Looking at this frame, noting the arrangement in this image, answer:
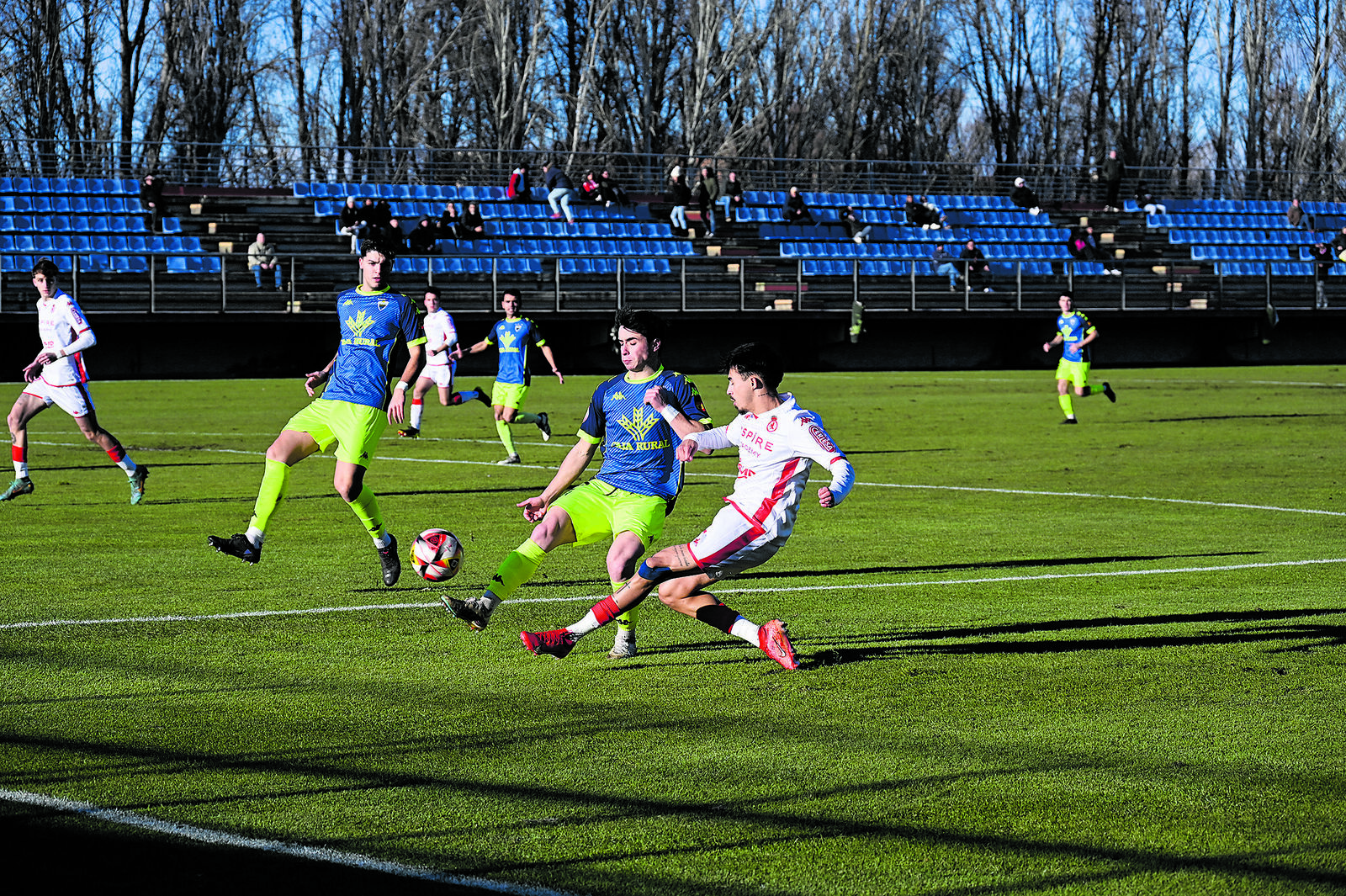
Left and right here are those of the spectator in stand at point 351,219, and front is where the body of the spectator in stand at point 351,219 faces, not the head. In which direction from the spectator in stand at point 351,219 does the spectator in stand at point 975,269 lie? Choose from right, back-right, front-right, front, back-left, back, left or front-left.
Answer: left

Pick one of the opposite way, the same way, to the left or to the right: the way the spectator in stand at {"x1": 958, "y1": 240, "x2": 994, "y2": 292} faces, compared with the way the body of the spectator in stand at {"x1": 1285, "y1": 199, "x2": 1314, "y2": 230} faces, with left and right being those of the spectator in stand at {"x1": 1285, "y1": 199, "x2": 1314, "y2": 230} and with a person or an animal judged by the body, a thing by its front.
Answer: the same way

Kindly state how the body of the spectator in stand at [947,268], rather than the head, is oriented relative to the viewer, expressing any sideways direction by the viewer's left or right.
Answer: facing the viewer and to the right of the viewer

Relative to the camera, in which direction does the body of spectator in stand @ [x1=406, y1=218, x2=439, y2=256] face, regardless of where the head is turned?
toward the camera

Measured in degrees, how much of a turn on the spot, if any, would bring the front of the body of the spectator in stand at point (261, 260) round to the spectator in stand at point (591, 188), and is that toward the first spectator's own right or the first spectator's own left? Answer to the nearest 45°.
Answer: approximately 135° to the first spectator's own left

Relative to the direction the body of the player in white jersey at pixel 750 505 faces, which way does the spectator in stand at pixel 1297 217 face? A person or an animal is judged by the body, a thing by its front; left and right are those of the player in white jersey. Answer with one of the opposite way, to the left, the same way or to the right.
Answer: to the left

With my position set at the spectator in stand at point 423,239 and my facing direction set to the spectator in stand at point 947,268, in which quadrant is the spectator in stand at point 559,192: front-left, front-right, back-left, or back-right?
front-left

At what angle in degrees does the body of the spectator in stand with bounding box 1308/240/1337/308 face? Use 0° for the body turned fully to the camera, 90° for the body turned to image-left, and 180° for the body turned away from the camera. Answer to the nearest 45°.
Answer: approximately 0°

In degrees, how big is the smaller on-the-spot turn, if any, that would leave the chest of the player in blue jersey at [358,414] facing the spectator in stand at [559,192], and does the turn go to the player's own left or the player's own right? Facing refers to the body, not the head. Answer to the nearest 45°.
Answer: approximately 180°

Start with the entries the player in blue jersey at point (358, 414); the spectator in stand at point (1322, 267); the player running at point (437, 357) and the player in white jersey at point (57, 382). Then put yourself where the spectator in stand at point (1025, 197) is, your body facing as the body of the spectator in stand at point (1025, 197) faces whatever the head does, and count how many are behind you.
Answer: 0

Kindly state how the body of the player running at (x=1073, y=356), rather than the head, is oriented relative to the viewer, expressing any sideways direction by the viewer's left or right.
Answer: facing the viewer and to the left of the viewer

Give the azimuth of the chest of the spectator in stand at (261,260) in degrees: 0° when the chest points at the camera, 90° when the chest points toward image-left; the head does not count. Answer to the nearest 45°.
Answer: approximately 0°

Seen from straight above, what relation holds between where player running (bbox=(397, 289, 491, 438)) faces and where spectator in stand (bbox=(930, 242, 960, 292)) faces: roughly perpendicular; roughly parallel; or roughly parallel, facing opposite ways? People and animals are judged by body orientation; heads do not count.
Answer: roughly perpendicular

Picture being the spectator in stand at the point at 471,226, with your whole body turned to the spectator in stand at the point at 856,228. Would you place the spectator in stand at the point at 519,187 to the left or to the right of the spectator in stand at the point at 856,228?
left

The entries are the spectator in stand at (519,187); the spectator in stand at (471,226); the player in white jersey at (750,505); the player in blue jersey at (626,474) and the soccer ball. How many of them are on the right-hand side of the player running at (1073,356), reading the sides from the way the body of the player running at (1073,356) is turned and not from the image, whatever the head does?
2

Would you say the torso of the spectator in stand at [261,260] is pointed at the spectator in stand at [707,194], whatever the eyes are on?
no

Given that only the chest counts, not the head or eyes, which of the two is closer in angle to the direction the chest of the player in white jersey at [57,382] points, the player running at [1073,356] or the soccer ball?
the soccer ball

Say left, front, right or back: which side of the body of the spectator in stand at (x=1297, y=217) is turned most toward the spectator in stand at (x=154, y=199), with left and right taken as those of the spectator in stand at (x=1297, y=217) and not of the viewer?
right
